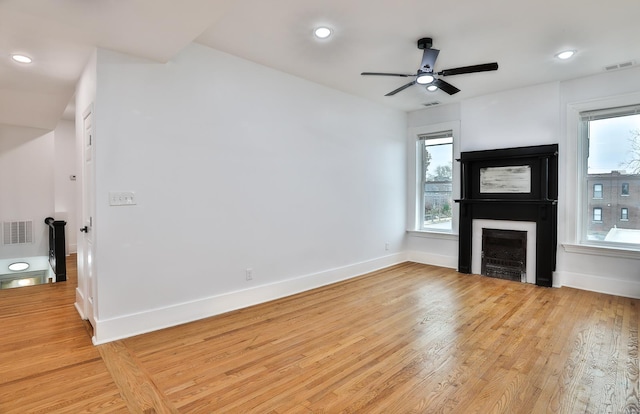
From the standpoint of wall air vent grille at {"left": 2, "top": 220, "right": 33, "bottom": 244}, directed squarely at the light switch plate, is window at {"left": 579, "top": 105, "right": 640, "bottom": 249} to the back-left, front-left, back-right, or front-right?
front-left

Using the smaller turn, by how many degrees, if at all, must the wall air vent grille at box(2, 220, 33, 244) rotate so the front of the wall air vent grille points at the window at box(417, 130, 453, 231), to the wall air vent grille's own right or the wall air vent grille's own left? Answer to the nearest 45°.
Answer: approximately 45° to the wall air vent grille's own left

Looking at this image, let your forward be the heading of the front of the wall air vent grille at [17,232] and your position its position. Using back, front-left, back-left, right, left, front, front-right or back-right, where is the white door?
front

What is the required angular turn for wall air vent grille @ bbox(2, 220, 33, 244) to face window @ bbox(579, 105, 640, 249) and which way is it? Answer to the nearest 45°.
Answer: approximately 45° to its left

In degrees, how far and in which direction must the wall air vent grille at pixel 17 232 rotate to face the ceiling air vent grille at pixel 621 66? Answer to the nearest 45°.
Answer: approximately 45° to its left

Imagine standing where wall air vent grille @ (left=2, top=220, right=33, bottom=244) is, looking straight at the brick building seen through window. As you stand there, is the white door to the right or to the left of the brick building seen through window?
right

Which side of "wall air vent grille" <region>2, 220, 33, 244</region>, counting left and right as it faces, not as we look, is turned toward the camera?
front

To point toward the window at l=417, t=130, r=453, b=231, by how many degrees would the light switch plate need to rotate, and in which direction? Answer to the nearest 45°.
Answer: approximately 90° to its left

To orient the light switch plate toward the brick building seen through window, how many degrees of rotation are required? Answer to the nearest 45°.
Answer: approximately 90° to its left
